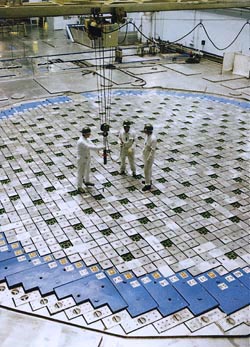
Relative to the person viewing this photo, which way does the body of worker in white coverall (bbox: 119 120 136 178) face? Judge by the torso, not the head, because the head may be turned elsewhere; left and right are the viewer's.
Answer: facing the viewer

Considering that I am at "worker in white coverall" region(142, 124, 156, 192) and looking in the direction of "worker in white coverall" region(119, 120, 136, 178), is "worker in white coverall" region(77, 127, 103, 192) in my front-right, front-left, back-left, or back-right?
front-left

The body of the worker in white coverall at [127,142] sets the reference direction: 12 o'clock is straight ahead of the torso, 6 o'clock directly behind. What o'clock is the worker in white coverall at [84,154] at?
the worker in white coverall at [84,154] is roughly at 2 o'clock from the worker in white coverall at [127,142].
